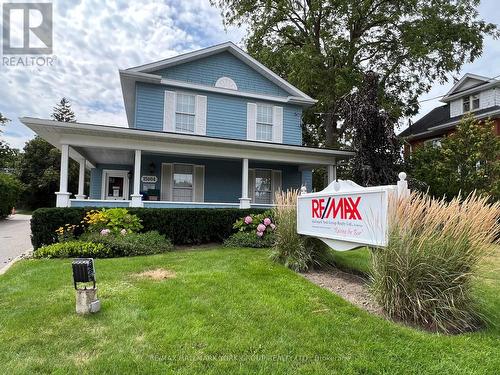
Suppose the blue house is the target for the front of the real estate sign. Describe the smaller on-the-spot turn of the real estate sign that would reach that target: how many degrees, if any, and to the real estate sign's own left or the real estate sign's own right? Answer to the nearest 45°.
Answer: approximately 90° to the real estate sign's own right

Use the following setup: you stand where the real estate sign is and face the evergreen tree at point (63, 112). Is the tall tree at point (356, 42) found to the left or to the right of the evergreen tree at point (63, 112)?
right

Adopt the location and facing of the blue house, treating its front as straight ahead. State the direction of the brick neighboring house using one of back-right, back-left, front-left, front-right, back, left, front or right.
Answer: left

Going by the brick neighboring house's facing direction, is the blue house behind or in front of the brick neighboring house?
in front

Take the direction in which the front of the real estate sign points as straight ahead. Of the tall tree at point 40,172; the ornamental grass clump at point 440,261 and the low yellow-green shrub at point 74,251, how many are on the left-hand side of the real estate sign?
1

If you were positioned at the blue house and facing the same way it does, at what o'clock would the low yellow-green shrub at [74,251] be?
The low yellow-green shrub is roughly at 1 o'clock from the blue house.

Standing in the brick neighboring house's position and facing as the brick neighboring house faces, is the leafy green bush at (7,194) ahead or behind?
ahead

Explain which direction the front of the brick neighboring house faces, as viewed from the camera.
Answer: facing the viewer and to the left of the viewer

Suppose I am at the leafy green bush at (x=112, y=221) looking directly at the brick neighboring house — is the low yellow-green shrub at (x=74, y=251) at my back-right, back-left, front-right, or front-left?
back-right

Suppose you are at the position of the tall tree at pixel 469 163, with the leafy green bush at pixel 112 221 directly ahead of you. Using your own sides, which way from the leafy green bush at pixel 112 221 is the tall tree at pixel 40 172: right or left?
right

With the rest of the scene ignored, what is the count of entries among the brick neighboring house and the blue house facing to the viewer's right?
0

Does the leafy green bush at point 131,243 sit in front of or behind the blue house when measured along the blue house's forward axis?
in front

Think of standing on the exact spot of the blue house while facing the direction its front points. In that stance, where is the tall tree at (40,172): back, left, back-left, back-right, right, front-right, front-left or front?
back-right

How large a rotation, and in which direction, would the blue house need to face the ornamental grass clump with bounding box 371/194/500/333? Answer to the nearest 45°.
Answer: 0° — it already faces it

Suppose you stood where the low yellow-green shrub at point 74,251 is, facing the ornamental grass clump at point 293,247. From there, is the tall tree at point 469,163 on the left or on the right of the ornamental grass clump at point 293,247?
left
